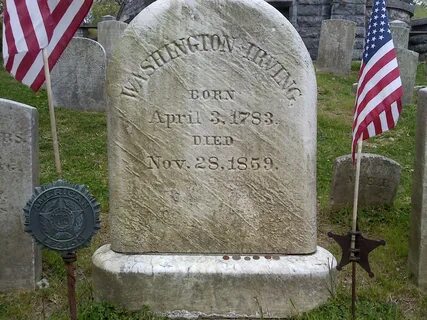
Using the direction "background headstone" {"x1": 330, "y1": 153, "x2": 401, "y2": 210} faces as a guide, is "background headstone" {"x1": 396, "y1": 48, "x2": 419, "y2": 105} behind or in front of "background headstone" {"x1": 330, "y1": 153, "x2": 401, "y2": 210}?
behind

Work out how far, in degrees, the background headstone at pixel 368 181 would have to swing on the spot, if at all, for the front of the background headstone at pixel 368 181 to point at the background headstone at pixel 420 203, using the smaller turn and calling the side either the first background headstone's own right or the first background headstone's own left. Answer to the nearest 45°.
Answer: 0° — it already faces it

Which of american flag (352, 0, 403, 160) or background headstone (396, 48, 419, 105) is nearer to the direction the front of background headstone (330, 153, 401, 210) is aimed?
the american flag

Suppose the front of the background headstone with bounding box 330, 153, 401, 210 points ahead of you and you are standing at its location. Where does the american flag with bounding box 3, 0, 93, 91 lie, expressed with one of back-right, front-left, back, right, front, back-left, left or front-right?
front-right

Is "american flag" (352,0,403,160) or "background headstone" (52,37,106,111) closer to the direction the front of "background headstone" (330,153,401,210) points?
the american flag

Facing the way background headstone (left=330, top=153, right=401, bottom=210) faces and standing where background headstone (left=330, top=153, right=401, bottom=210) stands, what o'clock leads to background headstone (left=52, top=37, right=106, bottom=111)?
background headstone (left=52, top=37, right=106, bottom=111) is roughly at 4 o'clock from background headstone (left=330, top=153, right=401, bottom=210).

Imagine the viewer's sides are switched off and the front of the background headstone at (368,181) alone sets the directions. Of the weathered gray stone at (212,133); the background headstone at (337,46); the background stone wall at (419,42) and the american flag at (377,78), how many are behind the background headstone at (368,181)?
2

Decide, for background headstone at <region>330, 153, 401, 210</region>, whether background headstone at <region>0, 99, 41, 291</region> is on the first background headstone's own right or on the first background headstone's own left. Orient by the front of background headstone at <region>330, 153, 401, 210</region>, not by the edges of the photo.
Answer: on the first background headstone's own right

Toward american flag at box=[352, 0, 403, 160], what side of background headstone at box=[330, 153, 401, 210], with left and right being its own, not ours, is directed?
front

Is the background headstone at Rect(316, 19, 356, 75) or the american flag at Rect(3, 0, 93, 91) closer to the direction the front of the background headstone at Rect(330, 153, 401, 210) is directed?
the american flag

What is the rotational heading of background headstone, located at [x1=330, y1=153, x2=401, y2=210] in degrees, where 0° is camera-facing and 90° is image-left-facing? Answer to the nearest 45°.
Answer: approximately 0°

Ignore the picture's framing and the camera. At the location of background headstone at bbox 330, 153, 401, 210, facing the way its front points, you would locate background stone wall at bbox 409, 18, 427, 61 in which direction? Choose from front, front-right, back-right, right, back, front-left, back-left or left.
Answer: back

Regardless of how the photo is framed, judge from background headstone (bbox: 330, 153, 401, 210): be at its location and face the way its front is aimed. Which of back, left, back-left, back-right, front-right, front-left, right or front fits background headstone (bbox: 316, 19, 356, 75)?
back

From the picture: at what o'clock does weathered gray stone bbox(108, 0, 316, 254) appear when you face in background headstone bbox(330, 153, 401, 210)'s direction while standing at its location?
The weathered gray stone is roughly at 1 o'clock from the background headstone.
